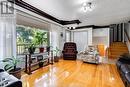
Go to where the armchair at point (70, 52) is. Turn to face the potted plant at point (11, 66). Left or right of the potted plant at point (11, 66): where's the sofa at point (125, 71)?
left

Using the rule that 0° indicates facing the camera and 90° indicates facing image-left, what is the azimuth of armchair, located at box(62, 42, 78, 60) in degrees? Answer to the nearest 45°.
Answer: approximately 0°

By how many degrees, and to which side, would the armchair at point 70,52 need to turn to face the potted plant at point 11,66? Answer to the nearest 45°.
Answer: approximately 45° to its right

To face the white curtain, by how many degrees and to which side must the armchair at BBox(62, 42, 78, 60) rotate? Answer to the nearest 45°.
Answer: approximately 45° to its right

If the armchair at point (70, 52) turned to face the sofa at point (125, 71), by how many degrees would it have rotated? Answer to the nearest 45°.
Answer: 0° — it already faces it
